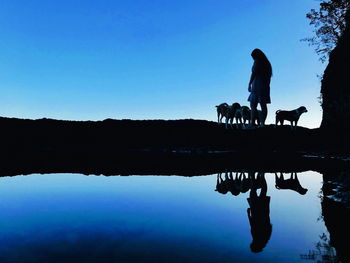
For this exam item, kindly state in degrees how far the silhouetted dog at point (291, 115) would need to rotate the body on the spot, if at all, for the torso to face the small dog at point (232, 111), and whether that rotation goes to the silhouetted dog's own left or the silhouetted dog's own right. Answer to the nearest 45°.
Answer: approximately 180°

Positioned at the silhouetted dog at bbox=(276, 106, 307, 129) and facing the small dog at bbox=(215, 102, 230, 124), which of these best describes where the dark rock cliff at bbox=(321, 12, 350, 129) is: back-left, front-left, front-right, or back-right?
back-right

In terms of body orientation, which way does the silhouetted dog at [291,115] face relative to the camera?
to the viewer's right

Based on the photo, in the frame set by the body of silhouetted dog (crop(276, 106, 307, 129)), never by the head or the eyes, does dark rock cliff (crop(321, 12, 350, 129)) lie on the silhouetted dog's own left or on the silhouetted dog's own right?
on the silhouetted dog's own left

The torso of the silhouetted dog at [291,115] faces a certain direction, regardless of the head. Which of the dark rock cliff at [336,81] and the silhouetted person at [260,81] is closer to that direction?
the dark rock cliff

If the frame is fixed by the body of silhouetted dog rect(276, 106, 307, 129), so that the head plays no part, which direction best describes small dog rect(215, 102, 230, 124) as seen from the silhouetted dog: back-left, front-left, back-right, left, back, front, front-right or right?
back

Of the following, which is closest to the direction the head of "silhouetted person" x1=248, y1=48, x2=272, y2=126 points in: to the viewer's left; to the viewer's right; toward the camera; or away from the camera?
to the viewer's left
